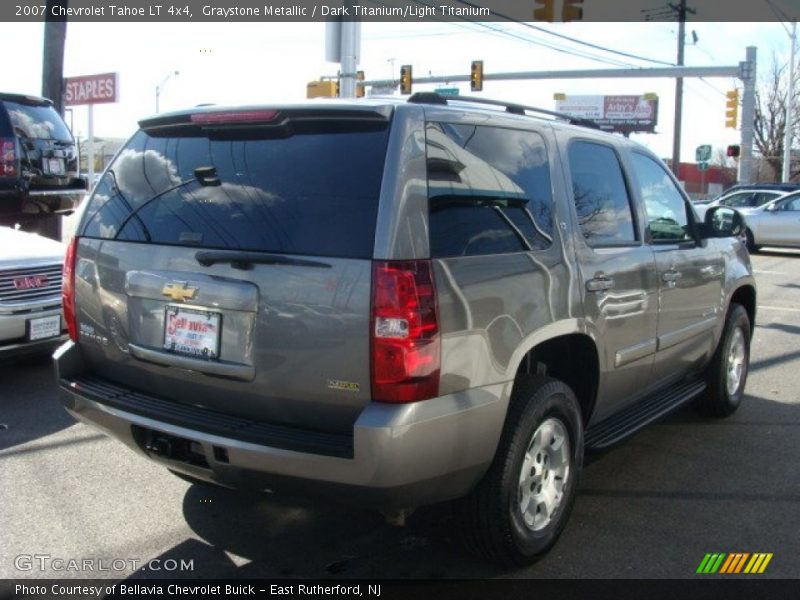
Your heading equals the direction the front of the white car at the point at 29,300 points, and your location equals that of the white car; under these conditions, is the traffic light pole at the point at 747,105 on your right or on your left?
on your left

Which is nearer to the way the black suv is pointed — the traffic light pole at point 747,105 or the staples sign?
the staples sign

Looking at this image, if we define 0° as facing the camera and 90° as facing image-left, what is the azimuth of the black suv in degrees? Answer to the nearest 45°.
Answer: approximately 135°

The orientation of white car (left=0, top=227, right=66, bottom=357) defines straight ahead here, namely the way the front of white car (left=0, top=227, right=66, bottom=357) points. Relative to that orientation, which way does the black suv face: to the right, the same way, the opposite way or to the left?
the opposite way

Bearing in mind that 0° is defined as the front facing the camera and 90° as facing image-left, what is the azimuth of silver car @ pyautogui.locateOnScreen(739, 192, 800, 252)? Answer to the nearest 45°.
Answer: approximately 90°

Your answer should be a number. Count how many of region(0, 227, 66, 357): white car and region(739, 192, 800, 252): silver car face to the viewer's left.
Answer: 1

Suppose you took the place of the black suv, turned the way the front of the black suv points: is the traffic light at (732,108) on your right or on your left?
on your right
